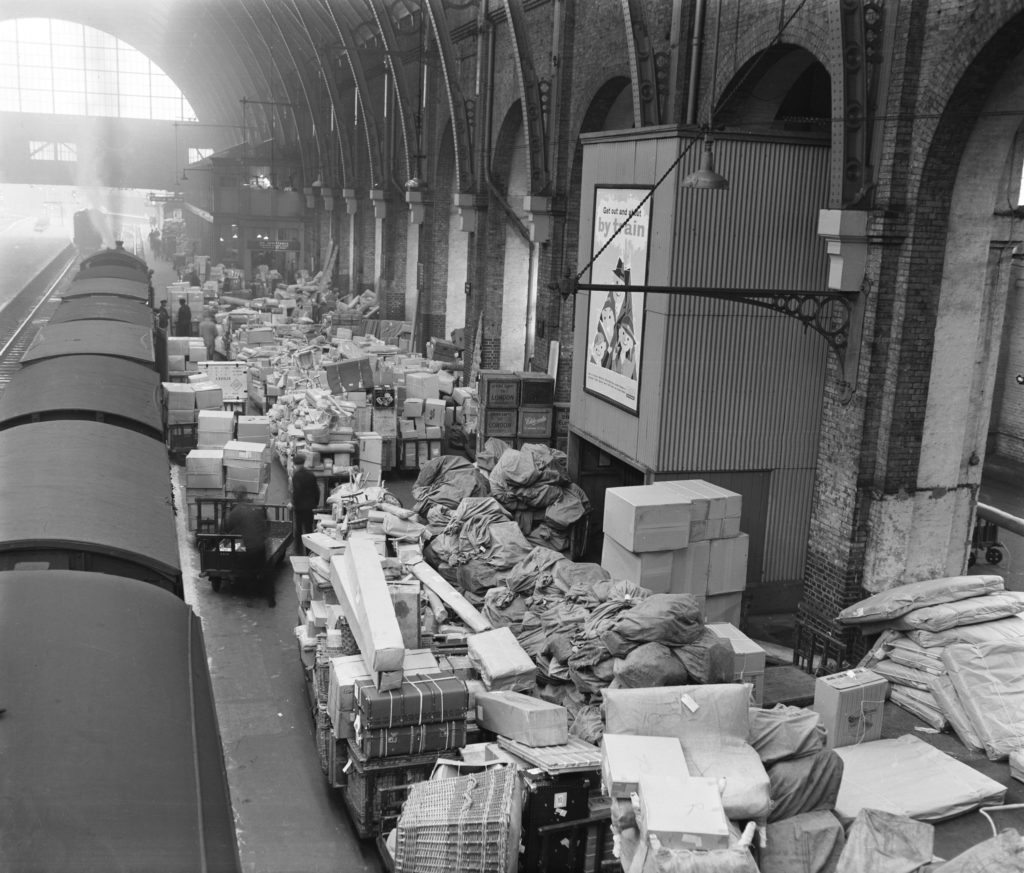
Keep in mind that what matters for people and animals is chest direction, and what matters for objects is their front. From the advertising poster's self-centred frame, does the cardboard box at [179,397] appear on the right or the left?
on its right

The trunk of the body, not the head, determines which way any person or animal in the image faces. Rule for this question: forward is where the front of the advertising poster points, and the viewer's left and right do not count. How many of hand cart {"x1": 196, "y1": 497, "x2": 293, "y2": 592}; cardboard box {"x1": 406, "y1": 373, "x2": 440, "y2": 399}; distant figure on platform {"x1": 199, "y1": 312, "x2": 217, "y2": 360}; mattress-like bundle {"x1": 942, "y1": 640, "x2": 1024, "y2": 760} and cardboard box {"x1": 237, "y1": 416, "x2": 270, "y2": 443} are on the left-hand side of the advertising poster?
1

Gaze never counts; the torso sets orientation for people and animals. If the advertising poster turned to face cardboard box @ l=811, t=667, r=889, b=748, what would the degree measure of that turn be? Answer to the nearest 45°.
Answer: approximately 90° to its left

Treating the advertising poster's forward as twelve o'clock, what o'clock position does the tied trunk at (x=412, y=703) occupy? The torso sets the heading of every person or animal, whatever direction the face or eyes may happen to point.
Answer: The tied trunk is roughly at 11 o'clock from the advertising poster.

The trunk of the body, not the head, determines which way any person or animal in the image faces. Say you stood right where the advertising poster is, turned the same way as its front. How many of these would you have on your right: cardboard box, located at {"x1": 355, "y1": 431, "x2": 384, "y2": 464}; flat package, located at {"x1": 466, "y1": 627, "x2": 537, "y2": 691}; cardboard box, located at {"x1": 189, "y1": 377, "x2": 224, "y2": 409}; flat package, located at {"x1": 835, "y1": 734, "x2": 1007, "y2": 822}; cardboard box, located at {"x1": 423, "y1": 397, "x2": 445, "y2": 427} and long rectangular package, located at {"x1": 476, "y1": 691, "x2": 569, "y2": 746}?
3

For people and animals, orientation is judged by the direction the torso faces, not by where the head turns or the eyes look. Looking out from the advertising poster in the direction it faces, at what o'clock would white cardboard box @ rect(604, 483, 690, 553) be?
The white cardboard box is roughly at 10 o'clock from the advertising poster.

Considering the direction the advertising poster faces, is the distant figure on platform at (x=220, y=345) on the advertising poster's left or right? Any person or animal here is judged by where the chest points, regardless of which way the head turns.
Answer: on its right

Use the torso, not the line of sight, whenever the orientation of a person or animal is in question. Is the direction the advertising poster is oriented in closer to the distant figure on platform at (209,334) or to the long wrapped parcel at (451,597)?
the long wrapped parcel

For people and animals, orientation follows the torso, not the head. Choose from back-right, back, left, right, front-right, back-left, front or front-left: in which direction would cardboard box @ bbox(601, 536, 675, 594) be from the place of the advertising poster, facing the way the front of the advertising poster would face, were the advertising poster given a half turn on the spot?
back-right

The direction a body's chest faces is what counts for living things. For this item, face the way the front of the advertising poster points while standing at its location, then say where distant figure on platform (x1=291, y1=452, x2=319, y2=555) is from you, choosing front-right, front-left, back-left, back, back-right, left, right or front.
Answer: front-right

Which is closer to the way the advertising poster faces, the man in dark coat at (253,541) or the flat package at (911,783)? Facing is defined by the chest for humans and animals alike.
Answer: the man in dark coat

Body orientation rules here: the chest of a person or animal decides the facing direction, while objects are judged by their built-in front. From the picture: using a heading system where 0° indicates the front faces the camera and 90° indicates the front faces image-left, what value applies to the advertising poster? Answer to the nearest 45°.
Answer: approximately 45°

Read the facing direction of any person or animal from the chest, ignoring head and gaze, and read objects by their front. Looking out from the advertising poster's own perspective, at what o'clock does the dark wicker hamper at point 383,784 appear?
The dark wicker hamper is roughly at 11 o'clock from the advertising poster.

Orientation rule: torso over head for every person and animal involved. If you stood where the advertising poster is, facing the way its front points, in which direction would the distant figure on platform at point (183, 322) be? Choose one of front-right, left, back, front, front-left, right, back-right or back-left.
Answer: right

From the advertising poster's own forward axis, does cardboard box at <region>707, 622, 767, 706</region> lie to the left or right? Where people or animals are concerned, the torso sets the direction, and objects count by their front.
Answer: on its left
